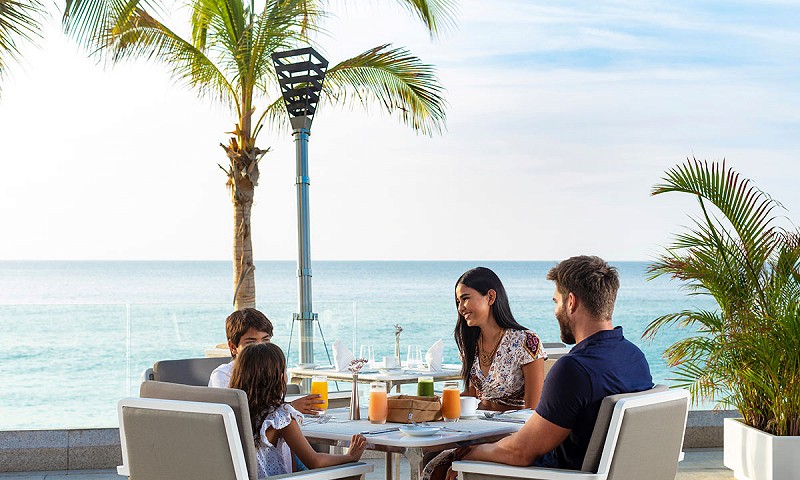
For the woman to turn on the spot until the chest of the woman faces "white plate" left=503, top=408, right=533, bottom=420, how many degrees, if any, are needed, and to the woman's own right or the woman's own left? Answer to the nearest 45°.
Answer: approximately 45° to the woman's own left

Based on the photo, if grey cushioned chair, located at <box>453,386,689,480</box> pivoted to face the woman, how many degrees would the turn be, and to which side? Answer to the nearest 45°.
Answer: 0° — it already faces them

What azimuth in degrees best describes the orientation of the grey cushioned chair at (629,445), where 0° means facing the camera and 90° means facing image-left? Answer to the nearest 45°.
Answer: approximately 135°

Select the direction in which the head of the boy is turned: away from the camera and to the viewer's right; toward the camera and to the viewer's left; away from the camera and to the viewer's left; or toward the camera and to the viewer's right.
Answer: toward the camera and to the viewer's right

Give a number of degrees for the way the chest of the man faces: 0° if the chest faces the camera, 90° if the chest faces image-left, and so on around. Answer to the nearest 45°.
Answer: approximately 135°

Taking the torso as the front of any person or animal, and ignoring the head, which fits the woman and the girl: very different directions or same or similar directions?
very different directions

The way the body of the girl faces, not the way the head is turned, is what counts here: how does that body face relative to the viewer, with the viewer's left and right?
facing away from the viewer and to the right of the viewer

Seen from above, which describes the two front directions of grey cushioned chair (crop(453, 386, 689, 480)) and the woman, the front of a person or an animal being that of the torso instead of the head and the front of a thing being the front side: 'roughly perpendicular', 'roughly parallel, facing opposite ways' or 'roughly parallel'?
roughly perpendicular

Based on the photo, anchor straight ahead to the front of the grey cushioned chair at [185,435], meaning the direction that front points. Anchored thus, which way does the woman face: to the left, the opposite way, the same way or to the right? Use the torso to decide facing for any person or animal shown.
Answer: the opposite way

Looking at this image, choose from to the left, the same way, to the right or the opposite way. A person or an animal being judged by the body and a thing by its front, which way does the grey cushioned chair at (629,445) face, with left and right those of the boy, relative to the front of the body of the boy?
the opposite way

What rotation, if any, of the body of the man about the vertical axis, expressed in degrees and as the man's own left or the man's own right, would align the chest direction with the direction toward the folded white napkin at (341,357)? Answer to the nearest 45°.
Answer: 0° — they already face it
